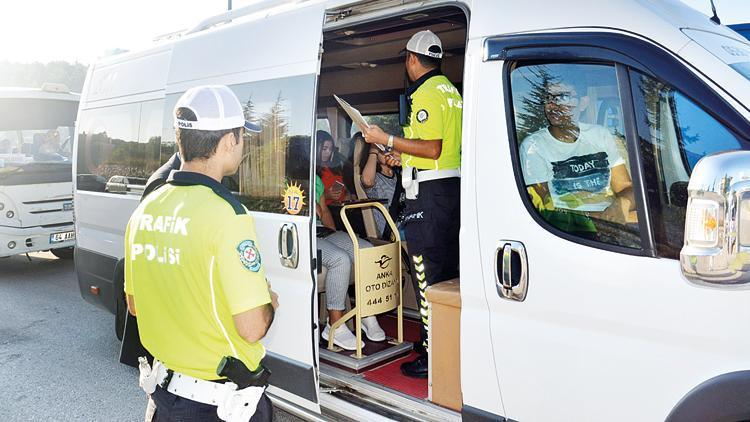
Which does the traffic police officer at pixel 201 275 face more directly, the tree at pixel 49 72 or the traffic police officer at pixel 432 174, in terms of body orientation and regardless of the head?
the traffic police officer

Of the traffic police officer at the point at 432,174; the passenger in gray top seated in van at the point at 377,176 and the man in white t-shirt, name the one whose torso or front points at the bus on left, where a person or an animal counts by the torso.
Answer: the traffic police officer

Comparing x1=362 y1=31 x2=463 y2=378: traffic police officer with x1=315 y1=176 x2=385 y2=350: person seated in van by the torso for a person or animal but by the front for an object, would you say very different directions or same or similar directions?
very different directions

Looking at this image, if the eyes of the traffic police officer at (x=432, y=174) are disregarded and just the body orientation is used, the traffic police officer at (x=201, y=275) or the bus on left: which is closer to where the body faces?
the bus on left

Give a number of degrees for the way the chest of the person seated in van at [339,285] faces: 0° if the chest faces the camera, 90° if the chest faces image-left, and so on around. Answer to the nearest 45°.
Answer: approximately 315°

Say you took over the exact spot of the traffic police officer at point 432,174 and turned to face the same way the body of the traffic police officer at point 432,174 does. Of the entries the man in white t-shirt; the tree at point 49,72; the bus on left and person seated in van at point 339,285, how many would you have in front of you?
3

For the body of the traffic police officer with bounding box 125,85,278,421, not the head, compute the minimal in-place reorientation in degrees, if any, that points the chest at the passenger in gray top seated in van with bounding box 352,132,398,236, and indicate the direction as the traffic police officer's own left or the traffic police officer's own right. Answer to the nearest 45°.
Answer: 0° — they already face them

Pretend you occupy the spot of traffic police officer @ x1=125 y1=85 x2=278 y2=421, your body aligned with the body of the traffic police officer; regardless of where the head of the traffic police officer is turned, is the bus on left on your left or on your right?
on your left

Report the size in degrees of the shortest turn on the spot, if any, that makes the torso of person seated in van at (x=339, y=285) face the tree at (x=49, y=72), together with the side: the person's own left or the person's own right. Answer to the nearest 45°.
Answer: approximately 180°

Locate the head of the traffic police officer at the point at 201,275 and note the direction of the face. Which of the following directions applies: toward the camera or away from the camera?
away from the camera
